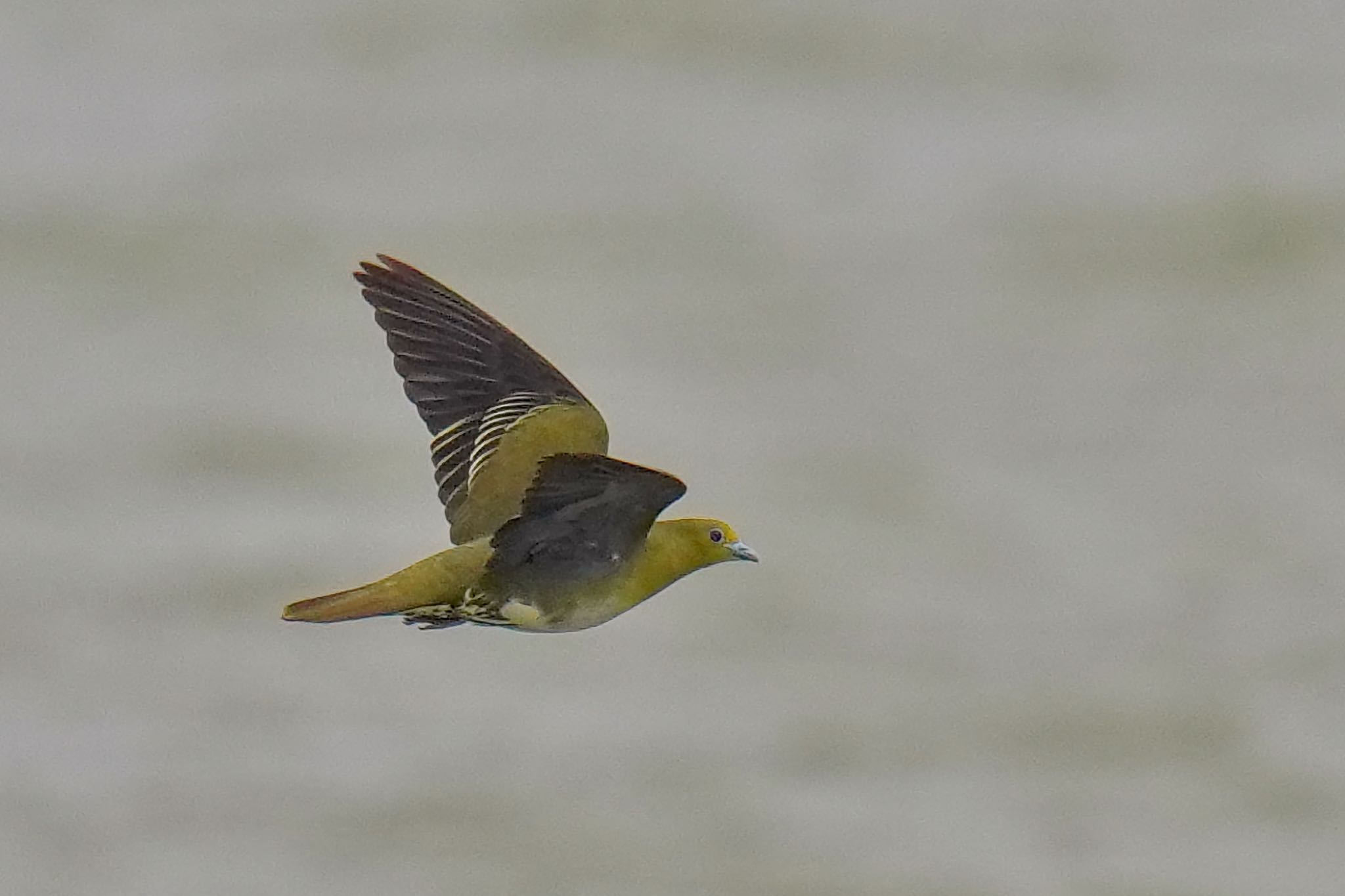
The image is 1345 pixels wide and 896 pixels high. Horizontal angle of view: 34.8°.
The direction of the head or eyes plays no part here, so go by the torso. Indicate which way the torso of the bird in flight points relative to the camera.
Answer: to the viewer's right
